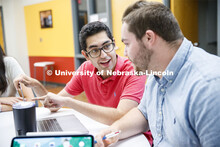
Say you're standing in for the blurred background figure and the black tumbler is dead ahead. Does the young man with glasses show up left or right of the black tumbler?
left

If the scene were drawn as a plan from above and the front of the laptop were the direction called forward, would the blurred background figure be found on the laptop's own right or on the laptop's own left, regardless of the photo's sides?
on the laptop's own left

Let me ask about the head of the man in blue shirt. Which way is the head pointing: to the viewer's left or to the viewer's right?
to the viewer's left
